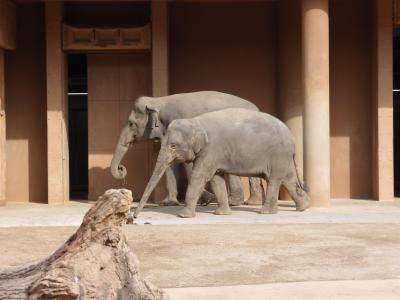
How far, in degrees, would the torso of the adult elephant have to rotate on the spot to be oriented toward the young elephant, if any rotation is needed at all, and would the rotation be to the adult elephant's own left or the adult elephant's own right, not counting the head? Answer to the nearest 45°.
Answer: approximately 135° to the adult elephant's own left

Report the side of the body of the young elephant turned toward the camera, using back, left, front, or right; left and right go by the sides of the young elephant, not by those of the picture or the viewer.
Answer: left

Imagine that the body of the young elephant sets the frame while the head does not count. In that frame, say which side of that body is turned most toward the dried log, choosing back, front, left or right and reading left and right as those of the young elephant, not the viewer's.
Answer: left

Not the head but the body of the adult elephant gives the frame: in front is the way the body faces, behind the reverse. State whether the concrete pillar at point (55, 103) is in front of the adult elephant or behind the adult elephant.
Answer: in front

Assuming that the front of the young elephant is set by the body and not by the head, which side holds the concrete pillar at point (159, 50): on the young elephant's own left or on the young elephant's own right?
on the young elephant's own right

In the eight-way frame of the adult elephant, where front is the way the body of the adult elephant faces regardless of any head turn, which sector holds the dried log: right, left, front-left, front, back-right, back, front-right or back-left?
left

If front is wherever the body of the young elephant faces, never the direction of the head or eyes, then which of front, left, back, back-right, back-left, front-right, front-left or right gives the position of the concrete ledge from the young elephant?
left

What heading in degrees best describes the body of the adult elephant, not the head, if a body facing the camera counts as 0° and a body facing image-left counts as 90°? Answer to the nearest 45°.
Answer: approximately 90°

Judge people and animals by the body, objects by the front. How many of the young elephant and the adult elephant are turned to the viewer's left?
2

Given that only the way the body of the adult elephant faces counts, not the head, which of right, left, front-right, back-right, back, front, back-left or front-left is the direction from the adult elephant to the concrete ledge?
left
